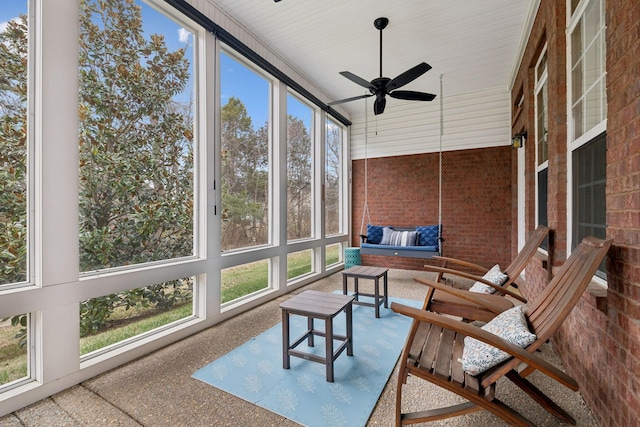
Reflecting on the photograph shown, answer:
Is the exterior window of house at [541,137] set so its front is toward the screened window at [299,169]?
yes

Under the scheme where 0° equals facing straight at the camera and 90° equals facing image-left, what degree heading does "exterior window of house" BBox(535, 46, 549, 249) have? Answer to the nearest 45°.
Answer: approximately 90°

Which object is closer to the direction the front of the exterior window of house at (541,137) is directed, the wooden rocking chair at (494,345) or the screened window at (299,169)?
the screened window

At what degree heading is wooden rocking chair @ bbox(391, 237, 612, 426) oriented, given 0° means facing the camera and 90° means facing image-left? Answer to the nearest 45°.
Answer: approximately 90°

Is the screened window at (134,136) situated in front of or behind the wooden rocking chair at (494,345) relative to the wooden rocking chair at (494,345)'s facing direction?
in front
